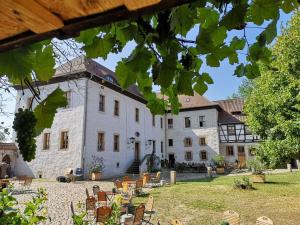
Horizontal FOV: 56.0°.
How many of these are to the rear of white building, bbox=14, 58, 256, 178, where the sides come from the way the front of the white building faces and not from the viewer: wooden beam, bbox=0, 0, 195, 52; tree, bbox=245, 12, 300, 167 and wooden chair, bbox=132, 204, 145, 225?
0

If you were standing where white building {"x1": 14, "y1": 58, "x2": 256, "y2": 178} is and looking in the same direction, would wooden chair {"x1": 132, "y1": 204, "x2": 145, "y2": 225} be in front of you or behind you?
in front

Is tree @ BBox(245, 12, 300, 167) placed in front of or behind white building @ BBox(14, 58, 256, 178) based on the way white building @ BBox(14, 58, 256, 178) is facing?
in front

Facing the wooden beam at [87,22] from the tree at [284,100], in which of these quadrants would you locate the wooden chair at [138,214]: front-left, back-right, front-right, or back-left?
front-right

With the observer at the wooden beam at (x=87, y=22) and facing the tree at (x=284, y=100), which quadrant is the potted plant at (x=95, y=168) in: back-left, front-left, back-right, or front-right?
front-left

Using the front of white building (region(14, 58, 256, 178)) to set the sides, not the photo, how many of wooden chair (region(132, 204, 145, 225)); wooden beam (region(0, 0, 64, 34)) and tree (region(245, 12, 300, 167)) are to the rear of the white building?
0

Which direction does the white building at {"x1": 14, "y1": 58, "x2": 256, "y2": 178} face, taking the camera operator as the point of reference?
facing the viewer and to the right of the viewer

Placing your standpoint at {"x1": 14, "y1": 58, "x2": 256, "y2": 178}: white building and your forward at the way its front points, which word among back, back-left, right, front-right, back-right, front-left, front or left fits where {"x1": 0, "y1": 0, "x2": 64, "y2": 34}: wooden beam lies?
front-right

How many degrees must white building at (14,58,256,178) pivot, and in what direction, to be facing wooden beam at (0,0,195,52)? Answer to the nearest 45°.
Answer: approximately 45° to its right
